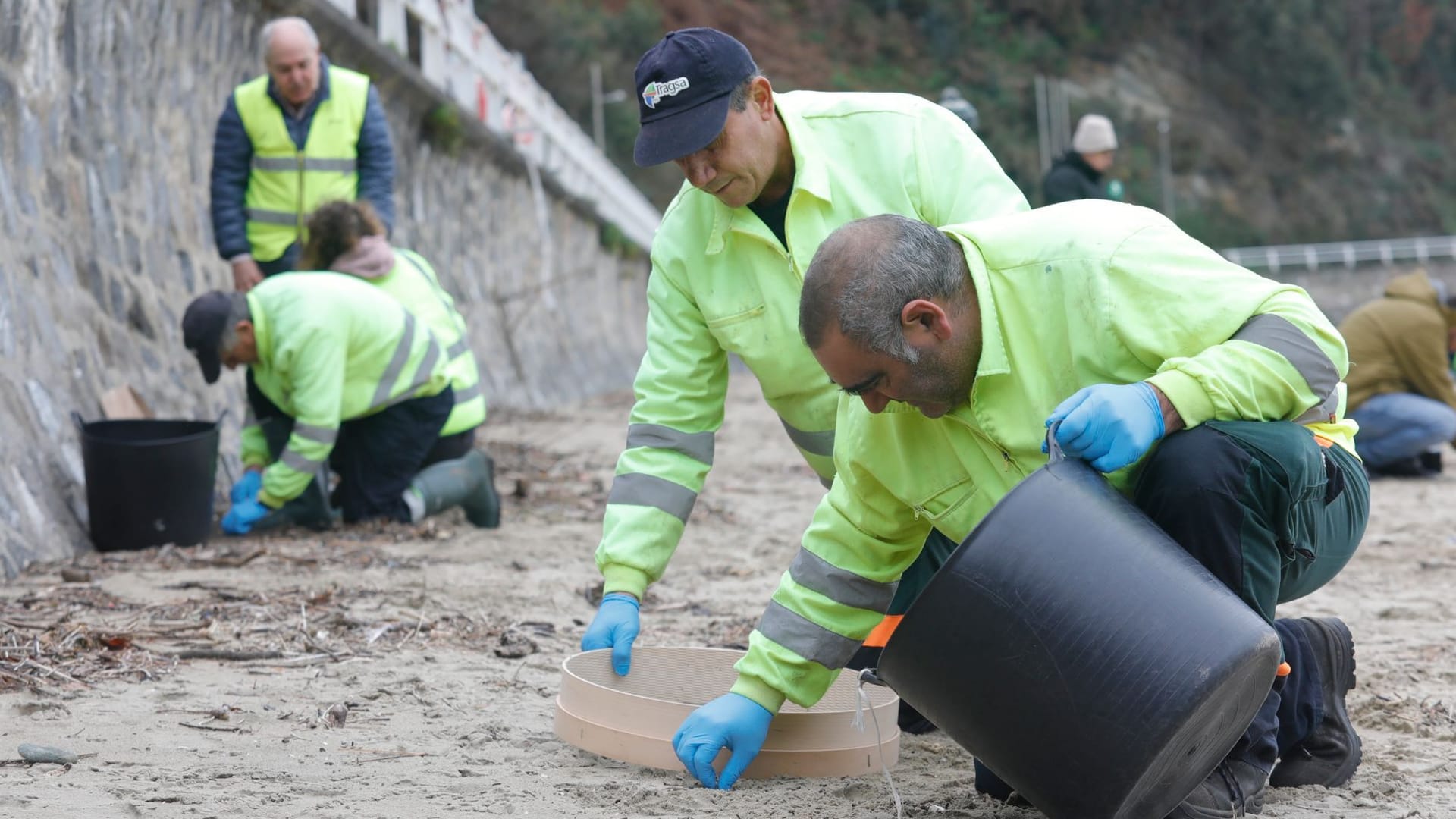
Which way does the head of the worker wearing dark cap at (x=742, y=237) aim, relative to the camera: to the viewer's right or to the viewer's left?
to the viewer's left

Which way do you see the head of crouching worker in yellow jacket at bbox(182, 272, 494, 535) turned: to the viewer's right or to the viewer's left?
to the viewer's left

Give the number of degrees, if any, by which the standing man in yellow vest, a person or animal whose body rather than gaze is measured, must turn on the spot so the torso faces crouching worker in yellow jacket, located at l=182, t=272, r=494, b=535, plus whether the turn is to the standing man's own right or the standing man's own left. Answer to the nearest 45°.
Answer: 0° — they already face them

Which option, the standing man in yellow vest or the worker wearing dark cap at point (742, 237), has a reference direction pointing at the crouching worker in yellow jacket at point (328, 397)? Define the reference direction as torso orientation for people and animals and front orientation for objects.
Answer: the standing man in yellow vest

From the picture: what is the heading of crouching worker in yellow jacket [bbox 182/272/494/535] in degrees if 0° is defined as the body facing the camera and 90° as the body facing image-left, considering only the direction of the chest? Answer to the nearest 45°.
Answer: approximately 90°

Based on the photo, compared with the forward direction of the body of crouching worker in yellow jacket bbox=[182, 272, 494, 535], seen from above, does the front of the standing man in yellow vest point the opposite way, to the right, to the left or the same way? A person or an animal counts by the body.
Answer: to the left

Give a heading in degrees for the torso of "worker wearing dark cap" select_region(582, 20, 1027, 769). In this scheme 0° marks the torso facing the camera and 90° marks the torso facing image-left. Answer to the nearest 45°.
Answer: approximately 45°

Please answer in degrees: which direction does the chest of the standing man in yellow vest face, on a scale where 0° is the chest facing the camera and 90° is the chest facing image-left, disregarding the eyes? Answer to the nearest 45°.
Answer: approximately 0°

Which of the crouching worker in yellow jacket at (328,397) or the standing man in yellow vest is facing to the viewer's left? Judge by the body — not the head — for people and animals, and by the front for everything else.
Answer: the crouching worker in yellow jacket

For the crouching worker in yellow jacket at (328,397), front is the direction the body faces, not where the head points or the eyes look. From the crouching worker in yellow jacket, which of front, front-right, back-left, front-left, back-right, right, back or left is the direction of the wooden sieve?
left

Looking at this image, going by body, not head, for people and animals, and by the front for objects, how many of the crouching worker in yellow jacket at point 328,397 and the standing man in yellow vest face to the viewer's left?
1
